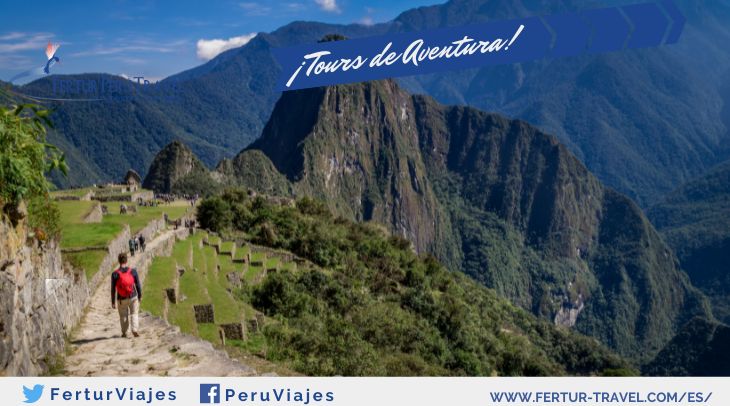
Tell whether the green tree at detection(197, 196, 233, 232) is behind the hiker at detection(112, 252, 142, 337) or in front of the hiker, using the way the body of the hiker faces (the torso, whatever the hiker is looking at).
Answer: in front

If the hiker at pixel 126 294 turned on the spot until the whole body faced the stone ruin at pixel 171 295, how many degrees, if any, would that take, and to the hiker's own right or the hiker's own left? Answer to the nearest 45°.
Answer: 0° — they already face it

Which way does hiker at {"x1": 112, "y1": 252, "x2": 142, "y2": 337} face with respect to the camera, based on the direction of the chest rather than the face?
away from the camera

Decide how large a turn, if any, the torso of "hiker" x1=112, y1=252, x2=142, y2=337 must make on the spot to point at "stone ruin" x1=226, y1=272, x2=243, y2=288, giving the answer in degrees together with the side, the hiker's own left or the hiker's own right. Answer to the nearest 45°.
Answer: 0° — they already face it

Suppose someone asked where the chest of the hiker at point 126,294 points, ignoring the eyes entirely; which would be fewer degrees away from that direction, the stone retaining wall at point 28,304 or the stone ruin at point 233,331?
the stone ruin
